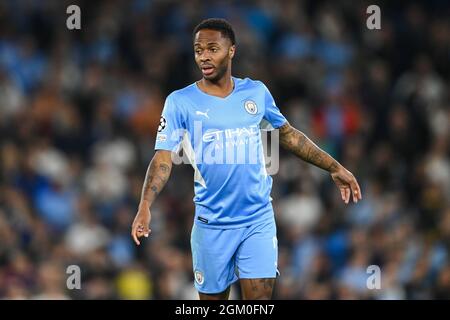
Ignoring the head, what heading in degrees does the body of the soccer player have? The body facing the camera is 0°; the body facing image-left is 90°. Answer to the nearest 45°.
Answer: approximately 0°

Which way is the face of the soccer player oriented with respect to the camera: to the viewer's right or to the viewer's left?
to the viewer's left
